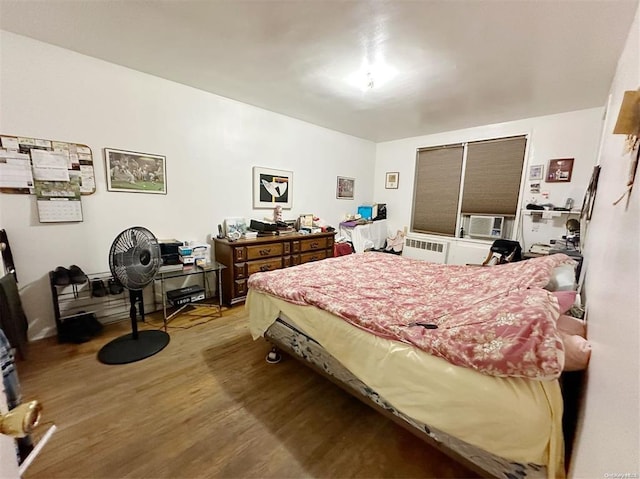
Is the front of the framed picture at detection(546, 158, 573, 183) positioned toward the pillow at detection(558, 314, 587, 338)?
yes

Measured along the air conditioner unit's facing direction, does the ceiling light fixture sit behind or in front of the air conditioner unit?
in front

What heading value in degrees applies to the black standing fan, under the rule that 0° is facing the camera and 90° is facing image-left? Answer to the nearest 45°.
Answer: approximately 315°

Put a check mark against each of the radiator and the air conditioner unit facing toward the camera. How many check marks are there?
2

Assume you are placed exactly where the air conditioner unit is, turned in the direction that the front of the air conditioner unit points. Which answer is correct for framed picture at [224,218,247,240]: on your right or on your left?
on your right

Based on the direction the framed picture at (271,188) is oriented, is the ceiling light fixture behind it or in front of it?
in front

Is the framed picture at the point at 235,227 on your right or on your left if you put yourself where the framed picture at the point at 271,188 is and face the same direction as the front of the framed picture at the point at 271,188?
on your right

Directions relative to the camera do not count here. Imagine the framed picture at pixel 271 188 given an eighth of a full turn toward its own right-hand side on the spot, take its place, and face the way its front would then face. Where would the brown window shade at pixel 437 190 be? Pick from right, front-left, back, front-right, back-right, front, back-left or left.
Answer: left

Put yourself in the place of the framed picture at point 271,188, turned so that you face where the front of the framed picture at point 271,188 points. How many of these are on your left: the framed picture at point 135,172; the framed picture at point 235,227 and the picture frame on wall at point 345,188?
1

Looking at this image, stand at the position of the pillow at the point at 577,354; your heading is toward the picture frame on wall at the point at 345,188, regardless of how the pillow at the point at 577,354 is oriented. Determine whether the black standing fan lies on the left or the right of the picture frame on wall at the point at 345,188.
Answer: left

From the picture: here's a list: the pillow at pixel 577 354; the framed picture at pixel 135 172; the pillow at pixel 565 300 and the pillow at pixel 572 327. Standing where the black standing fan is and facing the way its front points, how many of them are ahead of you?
3

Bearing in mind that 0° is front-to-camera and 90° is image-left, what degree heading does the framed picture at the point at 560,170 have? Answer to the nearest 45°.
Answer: approximately 0°

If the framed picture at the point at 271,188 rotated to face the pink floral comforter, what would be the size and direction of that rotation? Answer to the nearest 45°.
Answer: approximately 45° to its right

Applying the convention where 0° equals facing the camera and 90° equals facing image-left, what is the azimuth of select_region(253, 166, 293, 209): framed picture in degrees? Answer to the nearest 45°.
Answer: approximately 315°

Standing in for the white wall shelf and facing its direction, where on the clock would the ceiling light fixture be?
The ceiling light fixture is roughly at 1 o'clock from the white wall shelf.

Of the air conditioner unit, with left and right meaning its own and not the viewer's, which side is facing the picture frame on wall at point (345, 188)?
right

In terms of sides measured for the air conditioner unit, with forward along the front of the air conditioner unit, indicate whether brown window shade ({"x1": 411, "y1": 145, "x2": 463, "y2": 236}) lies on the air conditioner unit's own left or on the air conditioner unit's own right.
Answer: on the air conditioner unit's own right

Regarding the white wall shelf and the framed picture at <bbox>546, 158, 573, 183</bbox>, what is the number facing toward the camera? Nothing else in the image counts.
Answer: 2
